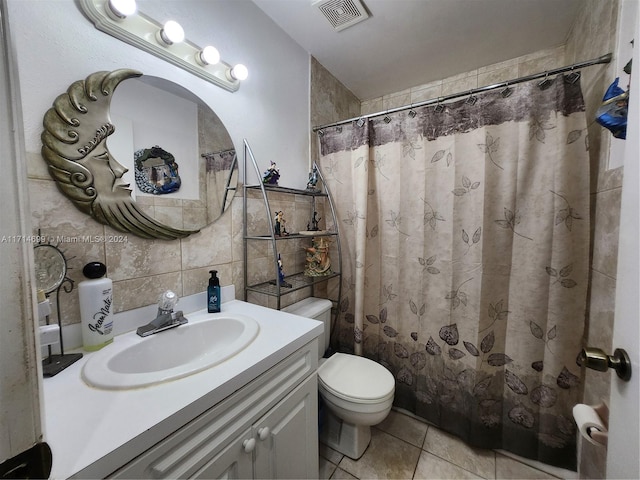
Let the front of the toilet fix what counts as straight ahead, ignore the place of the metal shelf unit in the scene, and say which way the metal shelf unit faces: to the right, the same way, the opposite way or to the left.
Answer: the same way

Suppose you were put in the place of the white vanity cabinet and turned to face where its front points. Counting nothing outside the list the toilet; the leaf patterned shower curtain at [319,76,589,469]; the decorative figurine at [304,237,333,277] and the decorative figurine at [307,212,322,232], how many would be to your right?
0

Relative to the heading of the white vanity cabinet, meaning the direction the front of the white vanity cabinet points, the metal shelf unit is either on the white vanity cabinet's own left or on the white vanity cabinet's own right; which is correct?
on the white vanity cabinet's own left

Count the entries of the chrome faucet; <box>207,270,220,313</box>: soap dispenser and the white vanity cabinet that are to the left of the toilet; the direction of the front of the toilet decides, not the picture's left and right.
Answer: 0

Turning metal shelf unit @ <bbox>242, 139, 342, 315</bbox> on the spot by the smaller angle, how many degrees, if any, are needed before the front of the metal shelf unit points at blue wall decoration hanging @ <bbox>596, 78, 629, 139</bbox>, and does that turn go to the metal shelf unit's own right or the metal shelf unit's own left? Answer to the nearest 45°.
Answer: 0° — it already faces it

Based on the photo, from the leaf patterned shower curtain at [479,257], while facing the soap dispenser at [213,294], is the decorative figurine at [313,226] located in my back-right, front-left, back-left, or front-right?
front-right

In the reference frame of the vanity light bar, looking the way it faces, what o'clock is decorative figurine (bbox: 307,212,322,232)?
The decorative figurine is roughly at 10 o'clock from the vanity light bar.

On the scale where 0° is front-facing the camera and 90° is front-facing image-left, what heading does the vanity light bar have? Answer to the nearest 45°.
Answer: approximately 315°

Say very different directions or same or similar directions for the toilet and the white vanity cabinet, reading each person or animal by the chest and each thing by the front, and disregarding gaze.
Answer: same or similar directions

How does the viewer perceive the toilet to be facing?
facing the viewer and to the right of the viewer
